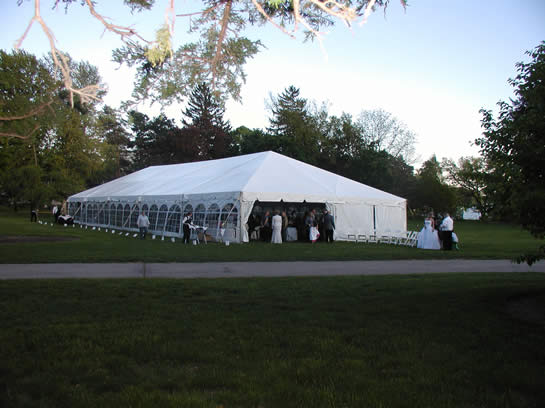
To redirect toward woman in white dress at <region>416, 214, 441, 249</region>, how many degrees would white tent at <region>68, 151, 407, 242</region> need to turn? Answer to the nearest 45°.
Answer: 0° — it already faces them

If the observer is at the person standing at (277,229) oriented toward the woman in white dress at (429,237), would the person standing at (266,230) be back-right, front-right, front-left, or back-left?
back-left

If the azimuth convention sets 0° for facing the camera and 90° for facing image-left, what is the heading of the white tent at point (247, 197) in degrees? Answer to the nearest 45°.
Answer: approximately 315°

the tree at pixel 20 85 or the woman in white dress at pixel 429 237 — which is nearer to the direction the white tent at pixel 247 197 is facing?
the woman in white dress

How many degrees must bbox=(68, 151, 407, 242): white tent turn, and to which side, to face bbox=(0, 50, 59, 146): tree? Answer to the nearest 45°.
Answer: approximately 90° to its right

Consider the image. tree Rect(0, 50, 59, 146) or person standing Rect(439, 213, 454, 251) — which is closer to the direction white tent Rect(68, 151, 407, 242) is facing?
the person standing

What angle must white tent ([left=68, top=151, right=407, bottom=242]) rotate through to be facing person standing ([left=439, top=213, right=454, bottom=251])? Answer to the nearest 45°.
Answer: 0° — it already faces them
